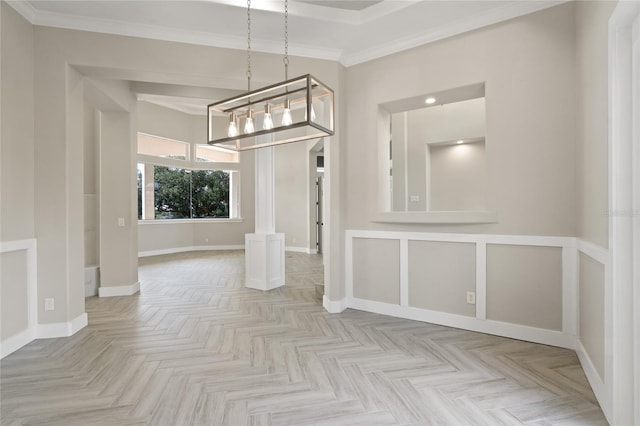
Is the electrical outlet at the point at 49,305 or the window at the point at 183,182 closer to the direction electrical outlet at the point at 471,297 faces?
the electrical outlet

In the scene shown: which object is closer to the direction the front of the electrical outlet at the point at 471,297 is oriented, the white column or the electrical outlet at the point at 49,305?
the electrical outlet

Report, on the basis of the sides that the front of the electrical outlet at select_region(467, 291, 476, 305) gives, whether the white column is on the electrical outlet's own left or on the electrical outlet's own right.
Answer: on the electrical outlet's own right

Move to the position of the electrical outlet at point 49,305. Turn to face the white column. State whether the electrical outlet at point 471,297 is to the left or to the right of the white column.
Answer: right

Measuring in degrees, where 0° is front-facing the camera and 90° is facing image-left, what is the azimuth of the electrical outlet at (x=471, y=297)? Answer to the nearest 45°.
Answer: approximately 0°

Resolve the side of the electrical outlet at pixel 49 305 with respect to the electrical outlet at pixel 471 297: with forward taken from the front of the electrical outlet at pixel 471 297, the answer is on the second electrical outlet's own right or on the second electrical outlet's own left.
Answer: on the second electrical outlet's own right

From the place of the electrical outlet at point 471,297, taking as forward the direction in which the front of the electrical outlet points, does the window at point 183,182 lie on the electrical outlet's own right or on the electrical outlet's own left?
on the electrical outlet's own right
